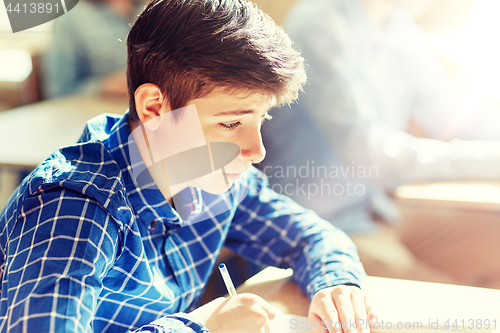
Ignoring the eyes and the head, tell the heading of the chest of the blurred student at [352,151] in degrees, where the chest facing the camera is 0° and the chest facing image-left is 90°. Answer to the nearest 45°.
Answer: approximately 270°

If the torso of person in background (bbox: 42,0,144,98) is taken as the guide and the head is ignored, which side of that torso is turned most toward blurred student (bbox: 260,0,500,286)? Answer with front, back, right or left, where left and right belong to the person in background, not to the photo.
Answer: front

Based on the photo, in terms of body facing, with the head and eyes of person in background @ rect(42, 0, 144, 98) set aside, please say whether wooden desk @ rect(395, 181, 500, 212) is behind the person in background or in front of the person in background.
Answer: in front

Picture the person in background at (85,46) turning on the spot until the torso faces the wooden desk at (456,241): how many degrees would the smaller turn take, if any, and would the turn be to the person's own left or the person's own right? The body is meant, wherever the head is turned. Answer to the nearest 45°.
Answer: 0° — they already face it

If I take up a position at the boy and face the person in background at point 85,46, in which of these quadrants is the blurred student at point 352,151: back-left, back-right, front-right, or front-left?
front-right

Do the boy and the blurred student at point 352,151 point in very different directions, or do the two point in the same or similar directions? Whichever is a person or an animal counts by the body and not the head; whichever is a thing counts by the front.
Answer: same or similar directions

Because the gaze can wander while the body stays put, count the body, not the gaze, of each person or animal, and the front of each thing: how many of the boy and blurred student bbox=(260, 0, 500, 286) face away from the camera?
0

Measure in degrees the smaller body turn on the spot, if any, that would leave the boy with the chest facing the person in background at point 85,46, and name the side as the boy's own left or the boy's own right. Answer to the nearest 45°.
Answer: approximately 135° to the boy's own left

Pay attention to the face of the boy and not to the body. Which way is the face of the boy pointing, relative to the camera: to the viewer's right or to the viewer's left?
to the viewer's right

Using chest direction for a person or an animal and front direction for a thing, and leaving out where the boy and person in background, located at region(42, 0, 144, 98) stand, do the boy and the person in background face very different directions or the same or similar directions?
same or similar directions

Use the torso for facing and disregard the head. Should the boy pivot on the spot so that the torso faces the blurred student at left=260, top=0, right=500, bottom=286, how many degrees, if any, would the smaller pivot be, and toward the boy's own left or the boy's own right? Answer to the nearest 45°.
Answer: approximately 90° to the boy's own left

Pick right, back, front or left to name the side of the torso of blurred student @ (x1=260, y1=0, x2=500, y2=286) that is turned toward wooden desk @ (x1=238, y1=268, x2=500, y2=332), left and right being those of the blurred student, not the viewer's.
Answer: right

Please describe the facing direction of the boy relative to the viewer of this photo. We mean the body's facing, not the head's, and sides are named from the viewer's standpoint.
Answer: facing the viewer and to the right of the viewer
